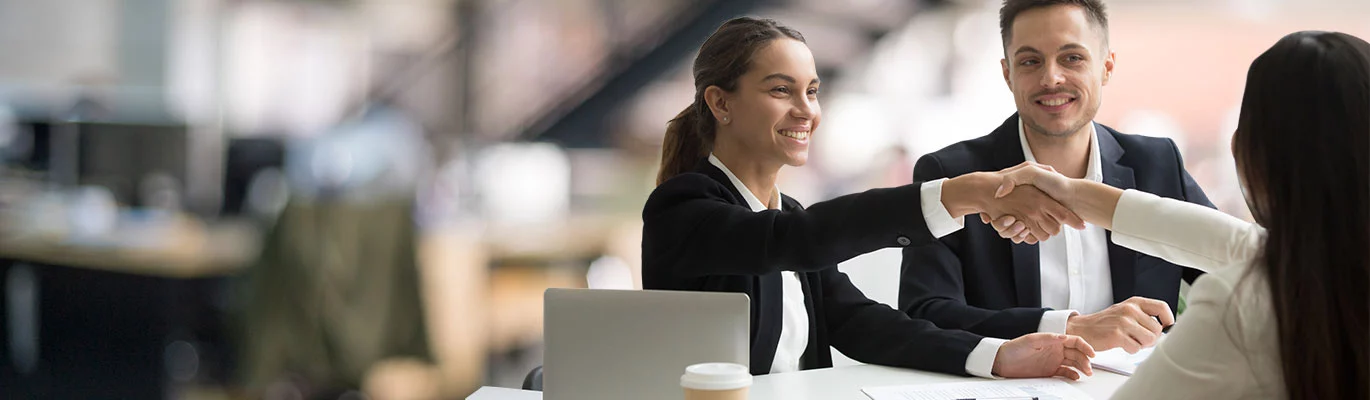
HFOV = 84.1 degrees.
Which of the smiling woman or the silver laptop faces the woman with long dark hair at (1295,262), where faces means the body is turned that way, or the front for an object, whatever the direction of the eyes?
the smiling woman

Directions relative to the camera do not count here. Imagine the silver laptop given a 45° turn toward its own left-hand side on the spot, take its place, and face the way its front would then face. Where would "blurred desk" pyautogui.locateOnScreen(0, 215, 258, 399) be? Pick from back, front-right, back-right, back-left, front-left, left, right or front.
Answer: front

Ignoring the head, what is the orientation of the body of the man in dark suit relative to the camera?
toward the camera

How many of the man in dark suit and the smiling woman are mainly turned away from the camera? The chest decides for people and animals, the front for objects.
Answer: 0

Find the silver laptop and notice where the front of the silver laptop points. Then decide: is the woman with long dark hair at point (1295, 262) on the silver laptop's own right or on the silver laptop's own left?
on the silver laptop's own right

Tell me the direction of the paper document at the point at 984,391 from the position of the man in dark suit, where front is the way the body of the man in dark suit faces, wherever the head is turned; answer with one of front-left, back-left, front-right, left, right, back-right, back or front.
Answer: front

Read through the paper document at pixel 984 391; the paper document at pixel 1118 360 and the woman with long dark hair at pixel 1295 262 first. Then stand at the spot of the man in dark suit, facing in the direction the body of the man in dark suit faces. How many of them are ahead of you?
3

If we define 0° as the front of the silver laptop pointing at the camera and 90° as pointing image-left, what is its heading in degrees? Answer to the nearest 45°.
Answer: approximately 180°

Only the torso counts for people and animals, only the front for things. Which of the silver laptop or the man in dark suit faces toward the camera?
the man in dark suit

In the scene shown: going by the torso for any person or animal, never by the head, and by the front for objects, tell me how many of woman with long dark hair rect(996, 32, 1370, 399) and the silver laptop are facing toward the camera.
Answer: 0

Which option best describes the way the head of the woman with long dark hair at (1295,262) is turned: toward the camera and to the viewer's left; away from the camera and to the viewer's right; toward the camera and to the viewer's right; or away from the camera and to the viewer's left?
away from the camera and to the viewer's left

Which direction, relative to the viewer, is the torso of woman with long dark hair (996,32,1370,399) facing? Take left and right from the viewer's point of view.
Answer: facing away from the viewer and to the left of the viewer

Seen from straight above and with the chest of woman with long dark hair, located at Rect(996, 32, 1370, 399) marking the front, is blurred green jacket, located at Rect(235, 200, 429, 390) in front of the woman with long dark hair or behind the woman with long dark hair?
in front

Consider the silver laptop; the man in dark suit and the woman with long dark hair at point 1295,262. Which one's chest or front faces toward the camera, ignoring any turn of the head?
the man in dark suit

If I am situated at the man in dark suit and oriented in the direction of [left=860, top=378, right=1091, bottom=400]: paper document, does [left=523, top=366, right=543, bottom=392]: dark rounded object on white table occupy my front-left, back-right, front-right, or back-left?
front-right

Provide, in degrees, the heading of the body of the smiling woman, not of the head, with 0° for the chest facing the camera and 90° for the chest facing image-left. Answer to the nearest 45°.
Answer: approximately 315°

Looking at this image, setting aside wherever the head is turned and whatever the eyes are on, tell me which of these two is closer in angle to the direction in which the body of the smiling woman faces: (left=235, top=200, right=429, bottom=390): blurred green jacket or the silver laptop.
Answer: the silver laptop

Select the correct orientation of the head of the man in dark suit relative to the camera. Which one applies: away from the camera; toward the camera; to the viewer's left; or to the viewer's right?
toward the camera
